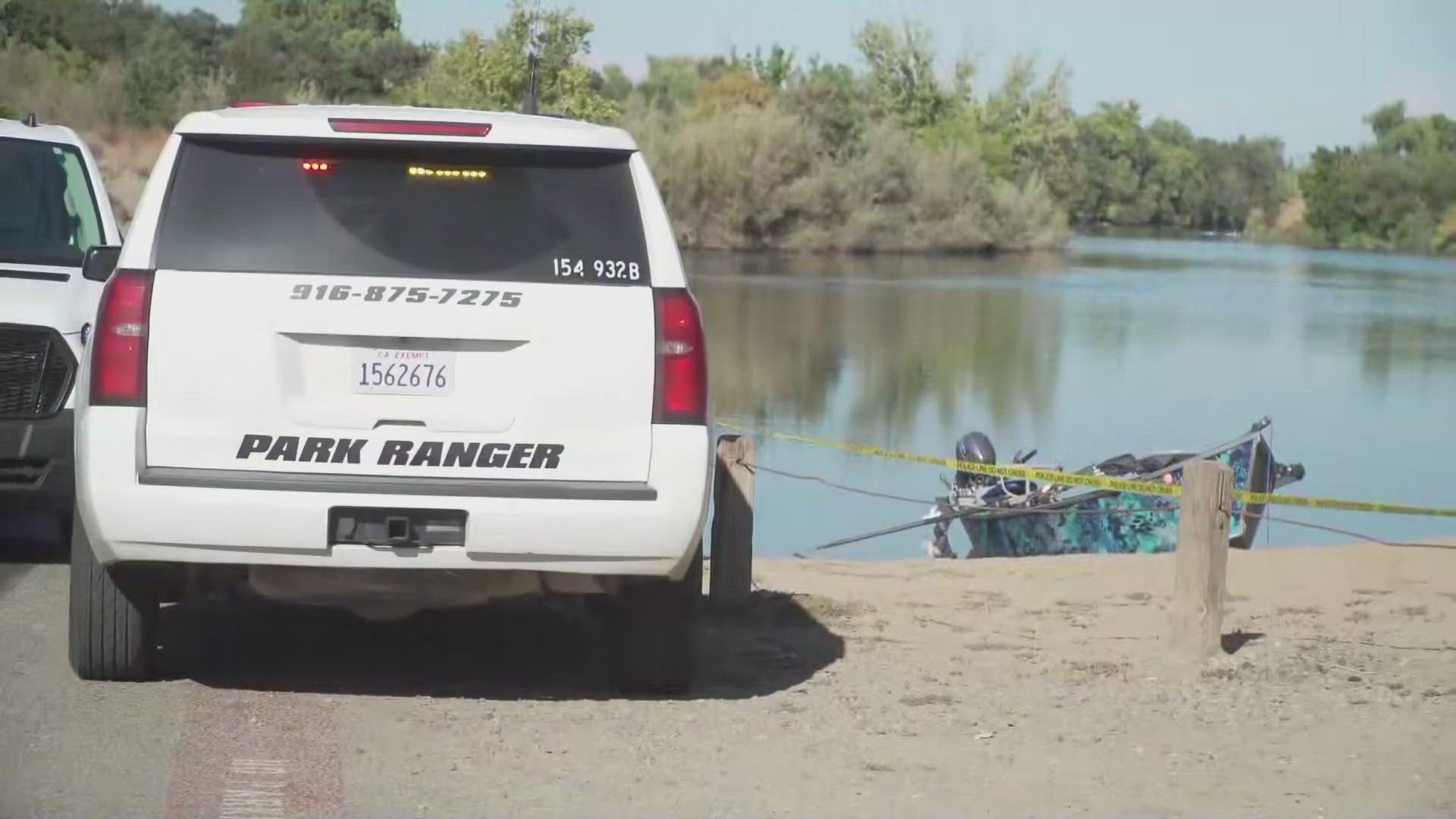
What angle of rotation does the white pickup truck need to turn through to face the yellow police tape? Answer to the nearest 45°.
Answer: approximately 90° to its left

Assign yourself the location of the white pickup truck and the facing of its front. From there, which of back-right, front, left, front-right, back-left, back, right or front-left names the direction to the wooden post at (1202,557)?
front-left

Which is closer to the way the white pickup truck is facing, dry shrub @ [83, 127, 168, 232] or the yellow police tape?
the yellow police tape

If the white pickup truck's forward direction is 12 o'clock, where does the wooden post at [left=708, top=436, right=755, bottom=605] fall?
The wooden post is roughly at 10 o'clock from the white pickup truck.

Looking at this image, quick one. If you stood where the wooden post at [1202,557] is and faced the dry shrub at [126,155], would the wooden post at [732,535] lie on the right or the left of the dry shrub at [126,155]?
left

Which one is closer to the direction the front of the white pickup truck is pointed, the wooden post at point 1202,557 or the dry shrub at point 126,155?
the wooden post

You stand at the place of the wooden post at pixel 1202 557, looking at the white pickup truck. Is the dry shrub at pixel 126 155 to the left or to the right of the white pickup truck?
right

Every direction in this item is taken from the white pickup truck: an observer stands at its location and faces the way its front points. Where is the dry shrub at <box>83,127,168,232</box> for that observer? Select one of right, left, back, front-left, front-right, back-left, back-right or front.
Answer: back

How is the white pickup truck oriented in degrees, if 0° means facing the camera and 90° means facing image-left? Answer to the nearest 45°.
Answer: approximately 0°
